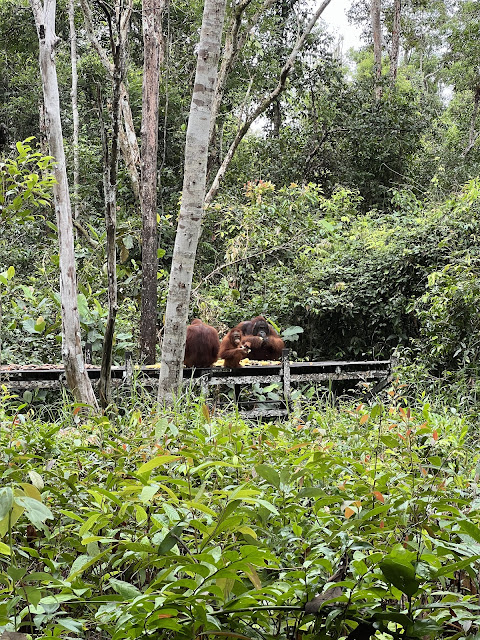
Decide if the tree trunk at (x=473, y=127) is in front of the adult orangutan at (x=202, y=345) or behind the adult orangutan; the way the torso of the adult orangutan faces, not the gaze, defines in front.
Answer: in front

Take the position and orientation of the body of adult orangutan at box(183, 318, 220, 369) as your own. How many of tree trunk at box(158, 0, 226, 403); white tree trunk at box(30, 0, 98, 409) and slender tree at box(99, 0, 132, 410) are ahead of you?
0

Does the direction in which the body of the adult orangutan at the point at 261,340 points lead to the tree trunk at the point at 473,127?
no

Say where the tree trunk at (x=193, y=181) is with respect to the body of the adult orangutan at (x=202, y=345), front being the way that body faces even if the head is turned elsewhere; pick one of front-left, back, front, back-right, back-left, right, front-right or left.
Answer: back

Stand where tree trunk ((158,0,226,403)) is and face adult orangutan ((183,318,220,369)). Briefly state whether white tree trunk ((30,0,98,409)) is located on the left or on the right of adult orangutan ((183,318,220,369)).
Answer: left

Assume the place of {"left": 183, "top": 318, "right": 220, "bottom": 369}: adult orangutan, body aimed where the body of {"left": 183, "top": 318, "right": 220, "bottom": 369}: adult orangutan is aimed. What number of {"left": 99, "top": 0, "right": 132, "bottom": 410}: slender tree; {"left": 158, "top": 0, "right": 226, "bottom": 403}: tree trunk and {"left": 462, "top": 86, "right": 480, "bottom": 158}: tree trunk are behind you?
2

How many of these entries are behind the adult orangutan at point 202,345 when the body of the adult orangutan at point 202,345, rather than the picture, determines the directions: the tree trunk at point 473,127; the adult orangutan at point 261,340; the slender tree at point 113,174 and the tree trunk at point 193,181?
2

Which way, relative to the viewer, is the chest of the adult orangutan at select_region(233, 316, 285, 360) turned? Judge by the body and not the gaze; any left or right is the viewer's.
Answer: facing the viewer

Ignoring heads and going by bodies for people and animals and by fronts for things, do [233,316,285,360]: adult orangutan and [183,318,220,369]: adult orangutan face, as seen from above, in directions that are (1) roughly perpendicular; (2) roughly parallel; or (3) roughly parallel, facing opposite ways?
roughly parallel, facing opposite ways

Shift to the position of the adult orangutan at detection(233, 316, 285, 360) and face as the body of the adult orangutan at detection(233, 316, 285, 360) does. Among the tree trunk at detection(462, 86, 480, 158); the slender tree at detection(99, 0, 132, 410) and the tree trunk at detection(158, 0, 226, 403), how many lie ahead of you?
2

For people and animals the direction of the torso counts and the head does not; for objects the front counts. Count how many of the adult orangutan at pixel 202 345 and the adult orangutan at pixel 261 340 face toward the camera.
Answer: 1

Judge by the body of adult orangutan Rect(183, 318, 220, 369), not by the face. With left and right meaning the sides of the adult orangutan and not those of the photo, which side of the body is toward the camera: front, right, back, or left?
back

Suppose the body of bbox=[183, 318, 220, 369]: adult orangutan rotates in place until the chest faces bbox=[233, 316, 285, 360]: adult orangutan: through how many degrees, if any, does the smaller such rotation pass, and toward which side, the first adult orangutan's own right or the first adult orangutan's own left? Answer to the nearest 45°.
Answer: approximately 45° to the first adult orangutan's own right

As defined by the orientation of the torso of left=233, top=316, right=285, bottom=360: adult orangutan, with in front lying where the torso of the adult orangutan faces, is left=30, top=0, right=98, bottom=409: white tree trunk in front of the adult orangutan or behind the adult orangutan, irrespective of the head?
in front

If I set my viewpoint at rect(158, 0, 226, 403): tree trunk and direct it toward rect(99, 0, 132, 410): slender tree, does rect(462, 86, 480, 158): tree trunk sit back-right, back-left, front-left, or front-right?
back-right

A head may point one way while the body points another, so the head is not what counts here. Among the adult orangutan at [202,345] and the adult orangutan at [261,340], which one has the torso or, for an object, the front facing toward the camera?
the adult orangutan at [261,340]

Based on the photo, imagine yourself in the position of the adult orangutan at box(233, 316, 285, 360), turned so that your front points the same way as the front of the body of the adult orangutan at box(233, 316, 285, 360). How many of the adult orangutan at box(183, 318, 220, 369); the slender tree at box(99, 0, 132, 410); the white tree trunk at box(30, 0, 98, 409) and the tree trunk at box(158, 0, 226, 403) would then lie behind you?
0

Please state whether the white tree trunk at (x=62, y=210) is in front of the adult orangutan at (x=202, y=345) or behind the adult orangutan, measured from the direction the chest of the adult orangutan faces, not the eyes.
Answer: behind
